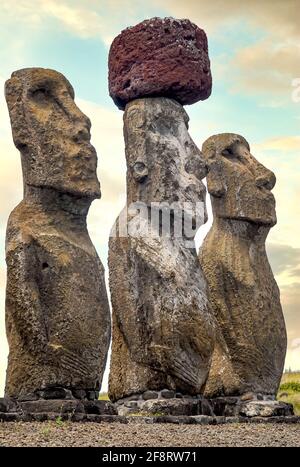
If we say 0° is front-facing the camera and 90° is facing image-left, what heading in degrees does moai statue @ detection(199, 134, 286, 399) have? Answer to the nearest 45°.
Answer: approximately 315°

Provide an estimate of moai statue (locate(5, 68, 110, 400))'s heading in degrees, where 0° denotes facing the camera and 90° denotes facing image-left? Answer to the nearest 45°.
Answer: approximately 315°

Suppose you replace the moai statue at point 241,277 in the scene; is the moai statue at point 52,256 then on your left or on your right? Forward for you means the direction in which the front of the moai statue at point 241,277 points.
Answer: on your right
